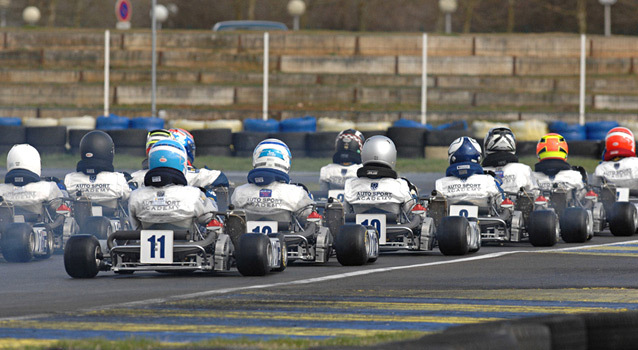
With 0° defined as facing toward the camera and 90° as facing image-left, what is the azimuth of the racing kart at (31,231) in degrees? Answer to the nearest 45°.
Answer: approximately 135°

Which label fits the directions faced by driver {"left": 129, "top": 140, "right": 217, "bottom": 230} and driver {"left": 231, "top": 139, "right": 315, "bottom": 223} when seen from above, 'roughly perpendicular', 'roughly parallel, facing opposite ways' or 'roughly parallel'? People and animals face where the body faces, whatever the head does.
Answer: roughly parallel

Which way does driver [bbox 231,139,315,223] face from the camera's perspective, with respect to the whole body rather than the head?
away from the camera

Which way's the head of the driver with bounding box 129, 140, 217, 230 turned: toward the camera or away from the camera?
away from the camera

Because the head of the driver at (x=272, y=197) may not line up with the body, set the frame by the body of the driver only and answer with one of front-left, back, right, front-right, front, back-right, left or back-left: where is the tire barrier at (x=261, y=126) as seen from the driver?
front

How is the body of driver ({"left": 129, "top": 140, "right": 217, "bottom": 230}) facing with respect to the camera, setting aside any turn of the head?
away from the camera

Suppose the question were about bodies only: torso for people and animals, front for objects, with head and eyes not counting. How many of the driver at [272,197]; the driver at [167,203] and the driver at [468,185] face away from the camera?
3

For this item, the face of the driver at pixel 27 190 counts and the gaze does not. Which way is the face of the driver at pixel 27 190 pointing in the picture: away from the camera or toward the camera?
away from the camera

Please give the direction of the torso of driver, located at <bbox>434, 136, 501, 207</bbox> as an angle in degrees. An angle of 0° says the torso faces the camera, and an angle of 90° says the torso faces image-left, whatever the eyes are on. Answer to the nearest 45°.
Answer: approximately 180°

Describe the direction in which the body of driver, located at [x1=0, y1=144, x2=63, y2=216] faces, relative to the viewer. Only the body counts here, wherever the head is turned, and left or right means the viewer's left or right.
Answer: facing away from the viewer

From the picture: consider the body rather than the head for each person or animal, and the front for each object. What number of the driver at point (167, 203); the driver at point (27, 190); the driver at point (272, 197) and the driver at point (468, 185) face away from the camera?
4

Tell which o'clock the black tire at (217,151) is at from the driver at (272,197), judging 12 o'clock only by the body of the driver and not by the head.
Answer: The black tire is roughly at 12 o'clock from the driver.

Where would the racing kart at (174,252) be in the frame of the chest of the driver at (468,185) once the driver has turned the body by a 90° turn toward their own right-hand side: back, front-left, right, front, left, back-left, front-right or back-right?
back-right
